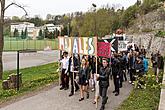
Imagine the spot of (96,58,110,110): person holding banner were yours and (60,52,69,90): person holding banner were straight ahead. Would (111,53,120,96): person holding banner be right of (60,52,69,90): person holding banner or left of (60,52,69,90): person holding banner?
right

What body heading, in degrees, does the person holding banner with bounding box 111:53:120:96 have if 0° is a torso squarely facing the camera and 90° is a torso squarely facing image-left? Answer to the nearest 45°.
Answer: approximately 45°

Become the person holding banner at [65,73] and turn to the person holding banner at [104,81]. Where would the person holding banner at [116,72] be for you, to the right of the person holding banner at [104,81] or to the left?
left

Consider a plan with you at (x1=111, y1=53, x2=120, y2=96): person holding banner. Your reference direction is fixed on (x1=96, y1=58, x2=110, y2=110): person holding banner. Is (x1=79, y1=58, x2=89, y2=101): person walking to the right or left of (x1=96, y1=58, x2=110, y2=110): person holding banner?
right

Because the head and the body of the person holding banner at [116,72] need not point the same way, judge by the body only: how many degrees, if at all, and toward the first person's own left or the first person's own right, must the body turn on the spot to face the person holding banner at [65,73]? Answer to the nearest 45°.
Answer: approximately 45° to the first person's own right

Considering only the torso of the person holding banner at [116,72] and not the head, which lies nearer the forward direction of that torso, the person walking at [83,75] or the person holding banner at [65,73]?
the person walking
